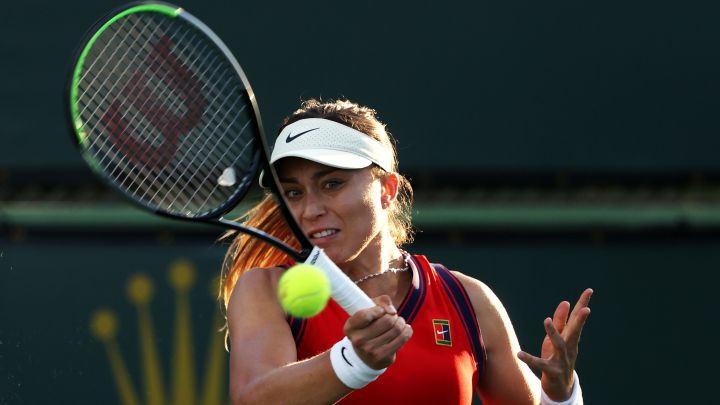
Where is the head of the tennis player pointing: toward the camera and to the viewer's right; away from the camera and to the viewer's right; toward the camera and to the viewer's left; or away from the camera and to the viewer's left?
toward the camera and to the viewer's left

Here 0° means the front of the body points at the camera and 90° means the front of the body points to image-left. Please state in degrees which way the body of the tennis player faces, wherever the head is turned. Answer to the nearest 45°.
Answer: approximately 0°
